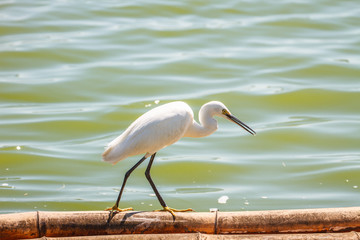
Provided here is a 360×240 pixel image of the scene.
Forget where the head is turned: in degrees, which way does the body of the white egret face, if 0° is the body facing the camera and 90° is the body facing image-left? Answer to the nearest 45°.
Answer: approximately 270°

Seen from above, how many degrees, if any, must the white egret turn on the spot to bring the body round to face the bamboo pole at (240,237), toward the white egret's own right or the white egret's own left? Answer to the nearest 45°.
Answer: approximately 45° to the white egret's own right
